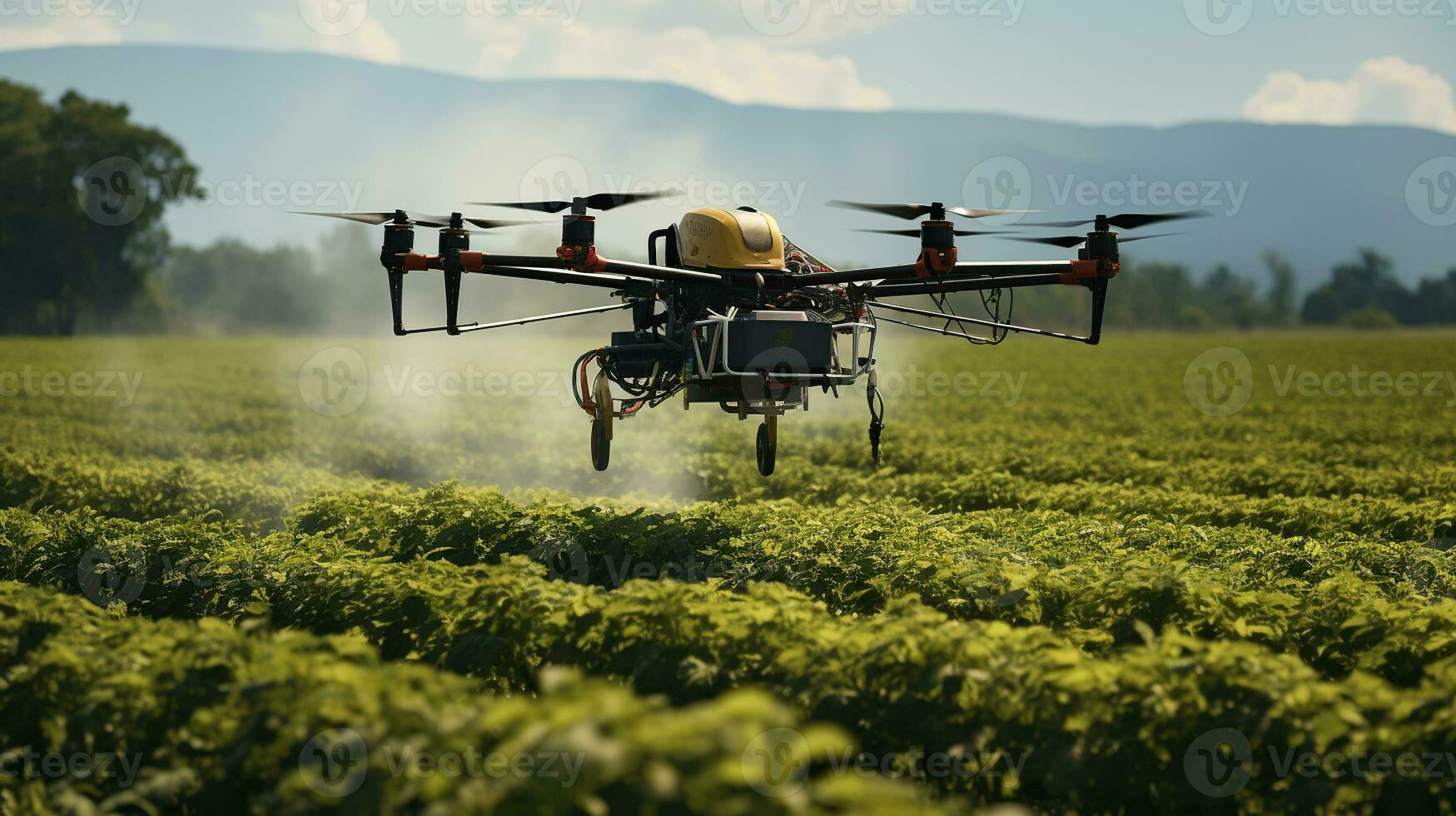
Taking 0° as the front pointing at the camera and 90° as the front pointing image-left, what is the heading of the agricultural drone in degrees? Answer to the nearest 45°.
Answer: approximately 315°
